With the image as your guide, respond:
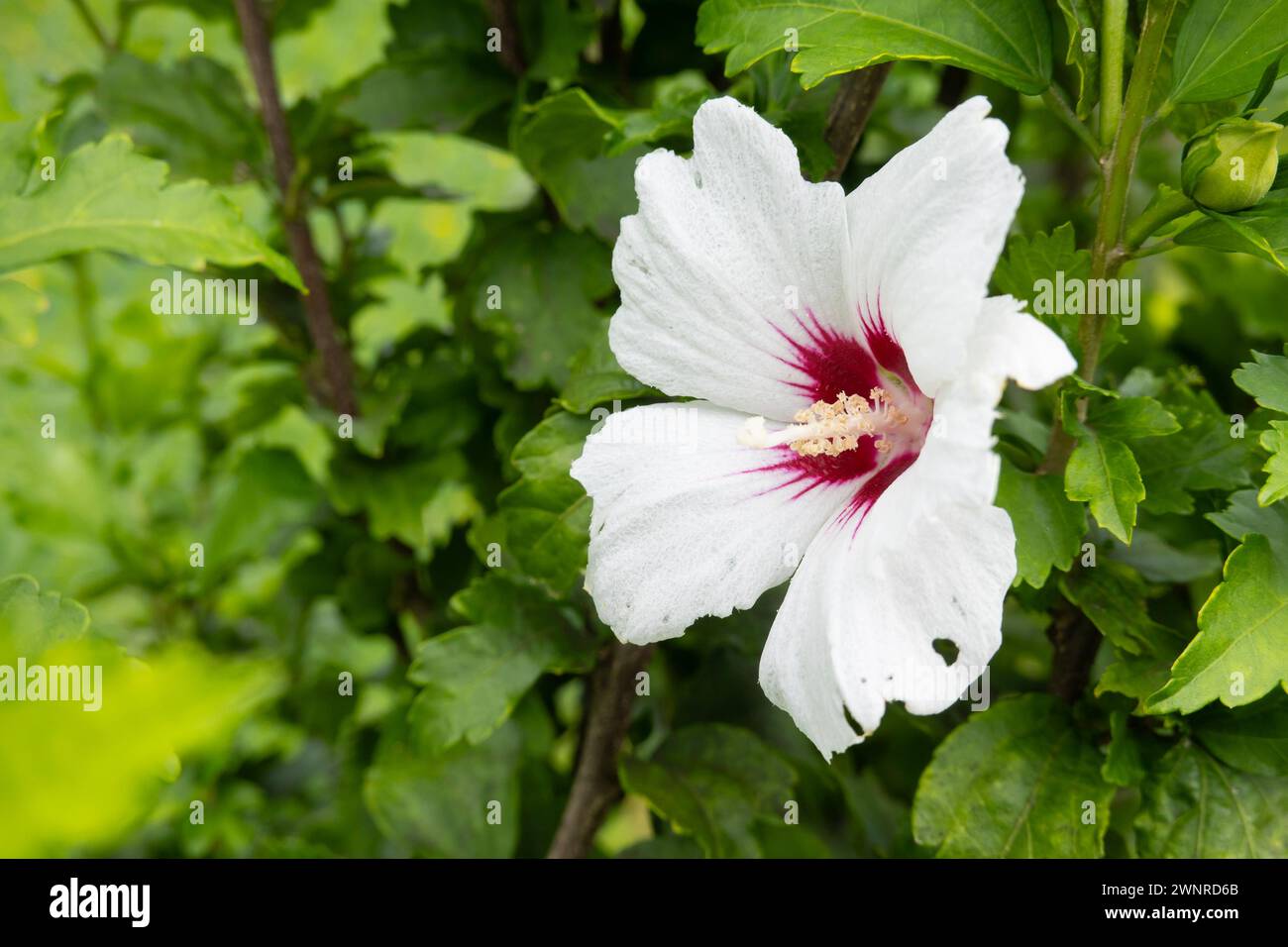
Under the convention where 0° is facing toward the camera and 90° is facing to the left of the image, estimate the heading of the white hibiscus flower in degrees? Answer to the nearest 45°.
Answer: approximately 45°
